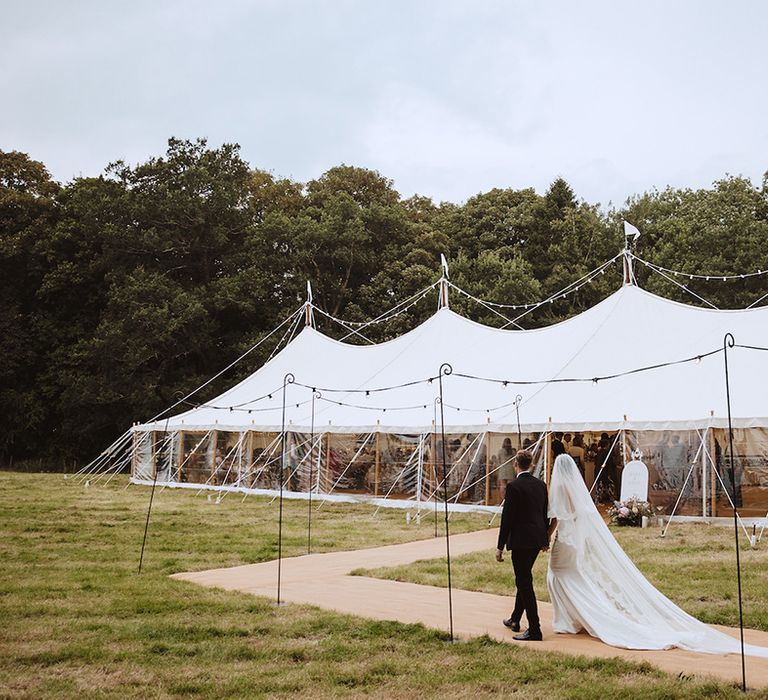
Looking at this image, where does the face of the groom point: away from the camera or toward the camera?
away from the camera

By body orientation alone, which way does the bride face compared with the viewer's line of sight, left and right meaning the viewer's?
facing away from the viewer and to the left of the viewer

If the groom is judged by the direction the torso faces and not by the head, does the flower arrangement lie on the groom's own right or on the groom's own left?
on the groom's own right

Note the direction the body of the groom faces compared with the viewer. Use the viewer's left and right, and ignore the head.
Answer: facing away from the viewer and to the left of the viewer

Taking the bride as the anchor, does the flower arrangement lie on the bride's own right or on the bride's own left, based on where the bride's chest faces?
on the bride's own right
